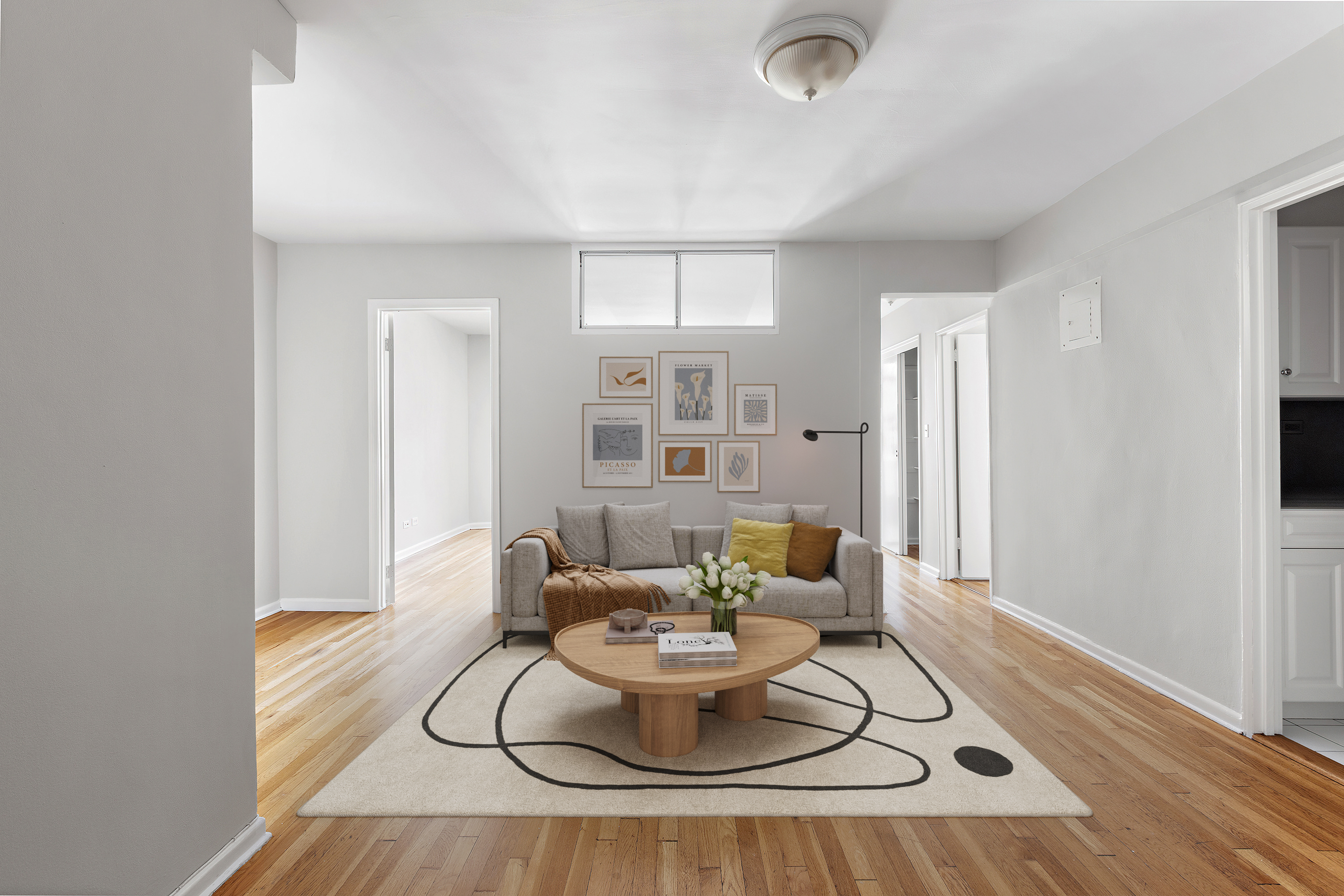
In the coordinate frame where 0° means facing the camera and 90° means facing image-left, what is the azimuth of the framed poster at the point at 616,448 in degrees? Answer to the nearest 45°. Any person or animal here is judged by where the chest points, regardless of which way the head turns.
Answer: approximately 0°

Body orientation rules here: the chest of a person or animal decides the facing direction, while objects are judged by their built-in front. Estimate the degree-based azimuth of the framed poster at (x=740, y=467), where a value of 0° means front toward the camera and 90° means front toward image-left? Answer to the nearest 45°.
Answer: approximately 0°

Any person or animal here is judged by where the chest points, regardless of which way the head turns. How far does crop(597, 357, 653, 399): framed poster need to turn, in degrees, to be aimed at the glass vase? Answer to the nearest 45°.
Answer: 0° — it already faces it

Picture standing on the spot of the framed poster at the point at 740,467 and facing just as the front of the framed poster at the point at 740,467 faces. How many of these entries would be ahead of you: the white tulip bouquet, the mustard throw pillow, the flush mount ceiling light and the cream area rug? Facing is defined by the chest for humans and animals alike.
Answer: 4

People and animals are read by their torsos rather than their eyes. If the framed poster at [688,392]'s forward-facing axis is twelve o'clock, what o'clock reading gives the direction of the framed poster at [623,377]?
the framed poster at [623,377] is roughly at 3 o'clock from the framed poster at [688,392].

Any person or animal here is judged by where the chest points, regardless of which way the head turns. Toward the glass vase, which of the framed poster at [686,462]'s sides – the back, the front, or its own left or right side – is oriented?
front

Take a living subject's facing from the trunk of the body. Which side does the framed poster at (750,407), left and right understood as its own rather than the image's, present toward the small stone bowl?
front

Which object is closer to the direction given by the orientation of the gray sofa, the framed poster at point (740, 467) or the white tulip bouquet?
the white tulip bouquet
